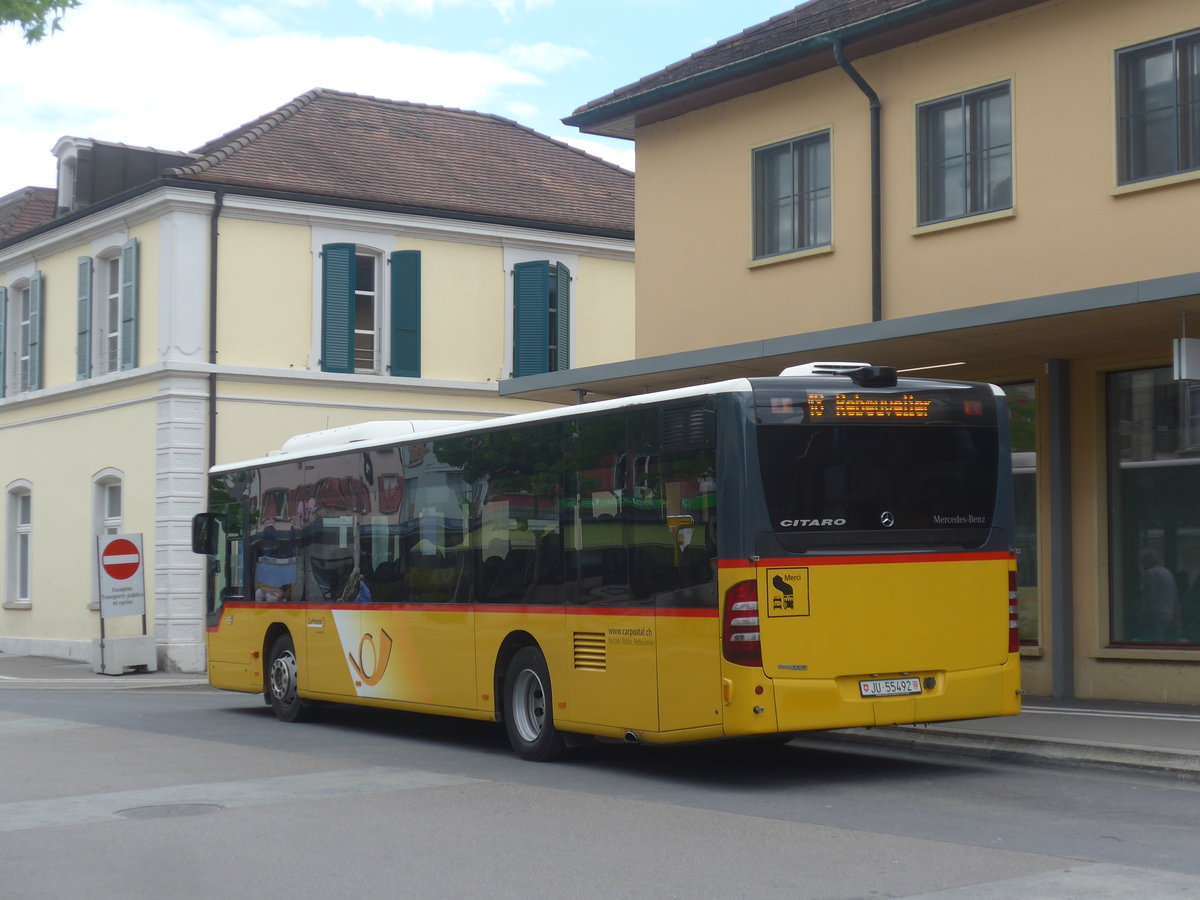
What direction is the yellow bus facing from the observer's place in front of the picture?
facing away from the viewer and to the left of the viewer

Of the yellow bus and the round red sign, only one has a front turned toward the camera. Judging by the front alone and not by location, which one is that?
the round red sign

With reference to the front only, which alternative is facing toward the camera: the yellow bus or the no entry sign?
the no entry sign

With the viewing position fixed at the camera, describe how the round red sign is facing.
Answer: facing the viewer

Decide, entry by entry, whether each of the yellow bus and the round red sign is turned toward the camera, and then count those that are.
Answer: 1

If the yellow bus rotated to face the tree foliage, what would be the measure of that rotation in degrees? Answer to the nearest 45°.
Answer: approximately 45° to its left

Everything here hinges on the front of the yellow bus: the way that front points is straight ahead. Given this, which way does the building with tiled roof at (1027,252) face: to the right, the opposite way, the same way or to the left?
to the left

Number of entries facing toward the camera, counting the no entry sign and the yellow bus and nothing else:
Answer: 1

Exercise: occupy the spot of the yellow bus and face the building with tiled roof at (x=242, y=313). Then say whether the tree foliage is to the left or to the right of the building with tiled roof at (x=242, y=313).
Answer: left

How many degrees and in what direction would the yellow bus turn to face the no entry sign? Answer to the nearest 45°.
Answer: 0° — it already faces it

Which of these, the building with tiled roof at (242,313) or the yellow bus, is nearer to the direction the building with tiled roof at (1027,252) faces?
the yellow bus

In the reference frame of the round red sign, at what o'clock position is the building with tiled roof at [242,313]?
The building with tiled roof is roughly at 7 o'clock from the round red sign.

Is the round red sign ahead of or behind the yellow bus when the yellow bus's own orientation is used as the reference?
ahead
